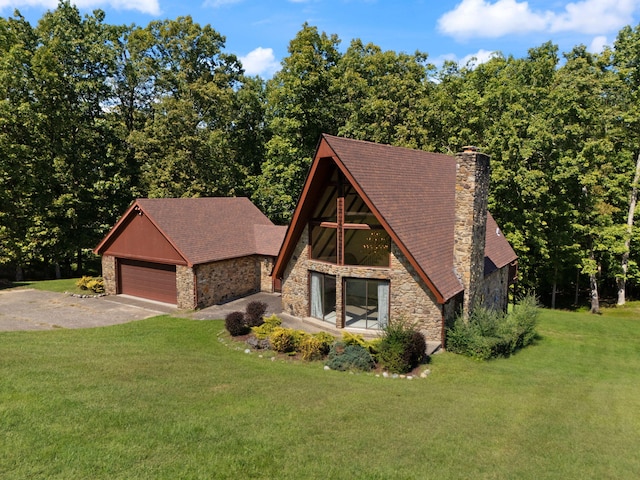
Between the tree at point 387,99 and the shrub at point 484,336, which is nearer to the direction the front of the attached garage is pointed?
the shrub

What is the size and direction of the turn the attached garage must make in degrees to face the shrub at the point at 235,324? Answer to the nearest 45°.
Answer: approximately 45° to its left

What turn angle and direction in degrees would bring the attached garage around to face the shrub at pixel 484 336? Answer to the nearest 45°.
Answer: approximately 90° to its left

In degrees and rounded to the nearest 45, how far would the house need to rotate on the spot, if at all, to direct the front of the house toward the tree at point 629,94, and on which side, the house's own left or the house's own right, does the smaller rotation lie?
approximately 180°

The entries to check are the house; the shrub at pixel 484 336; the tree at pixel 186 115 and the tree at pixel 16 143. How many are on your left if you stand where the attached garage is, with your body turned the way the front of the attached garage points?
2

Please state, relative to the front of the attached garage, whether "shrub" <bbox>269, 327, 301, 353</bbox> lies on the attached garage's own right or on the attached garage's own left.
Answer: on the attached garage's own left

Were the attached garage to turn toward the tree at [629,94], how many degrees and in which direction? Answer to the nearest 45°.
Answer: approximately 135° to its left

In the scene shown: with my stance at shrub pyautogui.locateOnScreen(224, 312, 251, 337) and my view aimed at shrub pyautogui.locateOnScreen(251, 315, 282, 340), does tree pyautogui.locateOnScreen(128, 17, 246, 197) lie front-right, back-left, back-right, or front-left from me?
back-left

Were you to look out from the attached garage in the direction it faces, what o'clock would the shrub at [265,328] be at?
The shrub is roughly at 10 o'clock from the attached garage.

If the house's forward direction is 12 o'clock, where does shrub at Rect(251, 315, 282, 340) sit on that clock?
The shrub is roughly at 1 o'clock from the house.

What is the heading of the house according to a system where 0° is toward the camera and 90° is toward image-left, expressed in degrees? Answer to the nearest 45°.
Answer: approximately 45°

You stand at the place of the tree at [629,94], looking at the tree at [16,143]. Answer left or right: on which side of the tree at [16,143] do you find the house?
left

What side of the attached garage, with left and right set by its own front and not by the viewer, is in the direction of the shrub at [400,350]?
left
